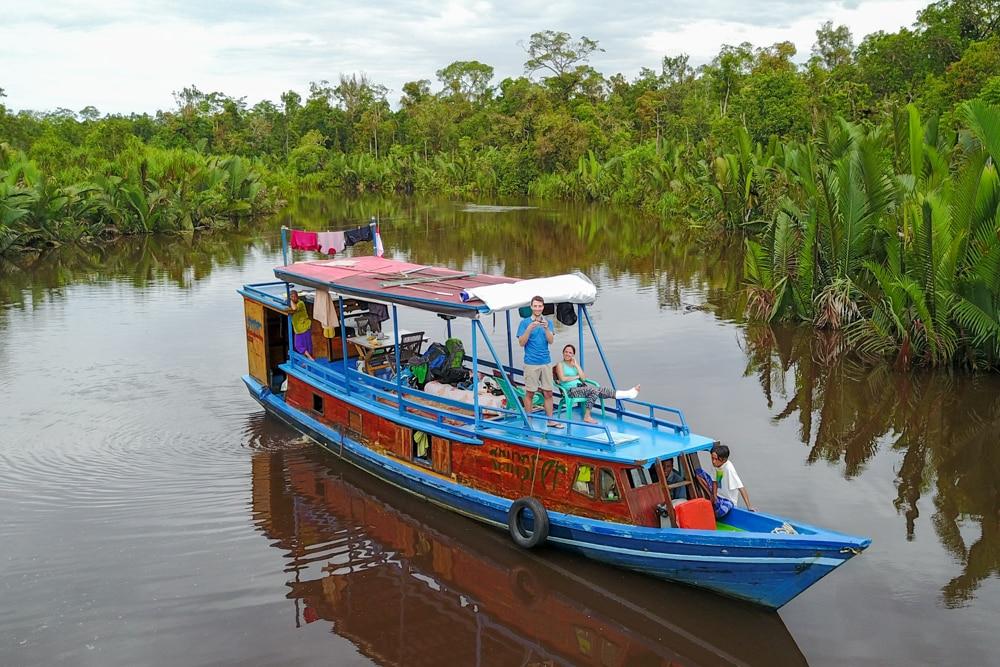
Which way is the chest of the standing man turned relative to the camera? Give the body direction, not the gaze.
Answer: toward the camera

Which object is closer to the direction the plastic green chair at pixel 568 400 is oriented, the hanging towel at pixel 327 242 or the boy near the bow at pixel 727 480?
the boy near the bow

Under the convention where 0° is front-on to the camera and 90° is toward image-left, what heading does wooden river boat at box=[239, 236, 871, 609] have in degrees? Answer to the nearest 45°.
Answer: approximately 315°

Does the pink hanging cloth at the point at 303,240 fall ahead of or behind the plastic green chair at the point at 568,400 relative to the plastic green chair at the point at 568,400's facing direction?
behind

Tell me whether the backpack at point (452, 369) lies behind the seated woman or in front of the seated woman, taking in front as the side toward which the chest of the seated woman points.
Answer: behind

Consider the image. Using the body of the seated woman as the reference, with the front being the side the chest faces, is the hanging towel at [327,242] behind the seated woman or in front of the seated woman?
behind

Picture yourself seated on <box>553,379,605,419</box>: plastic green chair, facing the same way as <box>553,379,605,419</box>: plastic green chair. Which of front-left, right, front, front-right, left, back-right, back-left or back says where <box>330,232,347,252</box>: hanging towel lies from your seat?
back

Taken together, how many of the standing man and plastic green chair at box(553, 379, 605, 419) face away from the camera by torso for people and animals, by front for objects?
0

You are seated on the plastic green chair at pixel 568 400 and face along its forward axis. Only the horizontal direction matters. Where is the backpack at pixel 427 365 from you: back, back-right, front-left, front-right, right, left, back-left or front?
back

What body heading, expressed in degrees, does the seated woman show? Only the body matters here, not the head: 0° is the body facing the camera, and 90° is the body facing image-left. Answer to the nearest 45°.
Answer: approximately 315°

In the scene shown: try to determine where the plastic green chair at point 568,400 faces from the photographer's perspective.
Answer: facing the viewer and to the right of the viewer

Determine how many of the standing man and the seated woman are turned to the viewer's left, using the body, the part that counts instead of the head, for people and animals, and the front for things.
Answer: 0

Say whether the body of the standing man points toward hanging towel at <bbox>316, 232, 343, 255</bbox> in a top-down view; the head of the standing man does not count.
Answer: no

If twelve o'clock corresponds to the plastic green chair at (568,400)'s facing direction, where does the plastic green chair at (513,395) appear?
the plastic green chair at (513,395) is roughly at 5 o'clock from the plastic green chair at (568,400).

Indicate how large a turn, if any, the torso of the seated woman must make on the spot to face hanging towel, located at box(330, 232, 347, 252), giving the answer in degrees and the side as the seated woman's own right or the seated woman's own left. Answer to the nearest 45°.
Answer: approximately 180°

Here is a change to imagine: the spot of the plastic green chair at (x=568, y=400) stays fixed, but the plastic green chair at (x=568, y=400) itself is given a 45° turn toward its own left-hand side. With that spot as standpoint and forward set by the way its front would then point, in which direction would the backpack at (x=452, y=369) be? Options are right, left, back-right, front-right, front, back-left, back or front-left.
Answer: back-left

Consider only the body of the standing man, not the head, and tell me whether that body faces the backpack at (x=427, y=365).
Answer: no

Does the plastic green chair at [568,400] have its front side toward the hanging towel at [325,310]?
no

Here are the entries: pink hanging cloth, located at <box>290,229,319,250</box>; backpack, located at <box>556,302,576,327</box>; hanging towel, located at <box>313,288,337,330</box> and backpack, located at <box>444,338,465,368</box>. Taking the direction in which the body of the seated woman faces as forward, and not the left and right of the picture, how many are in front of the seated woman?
0
